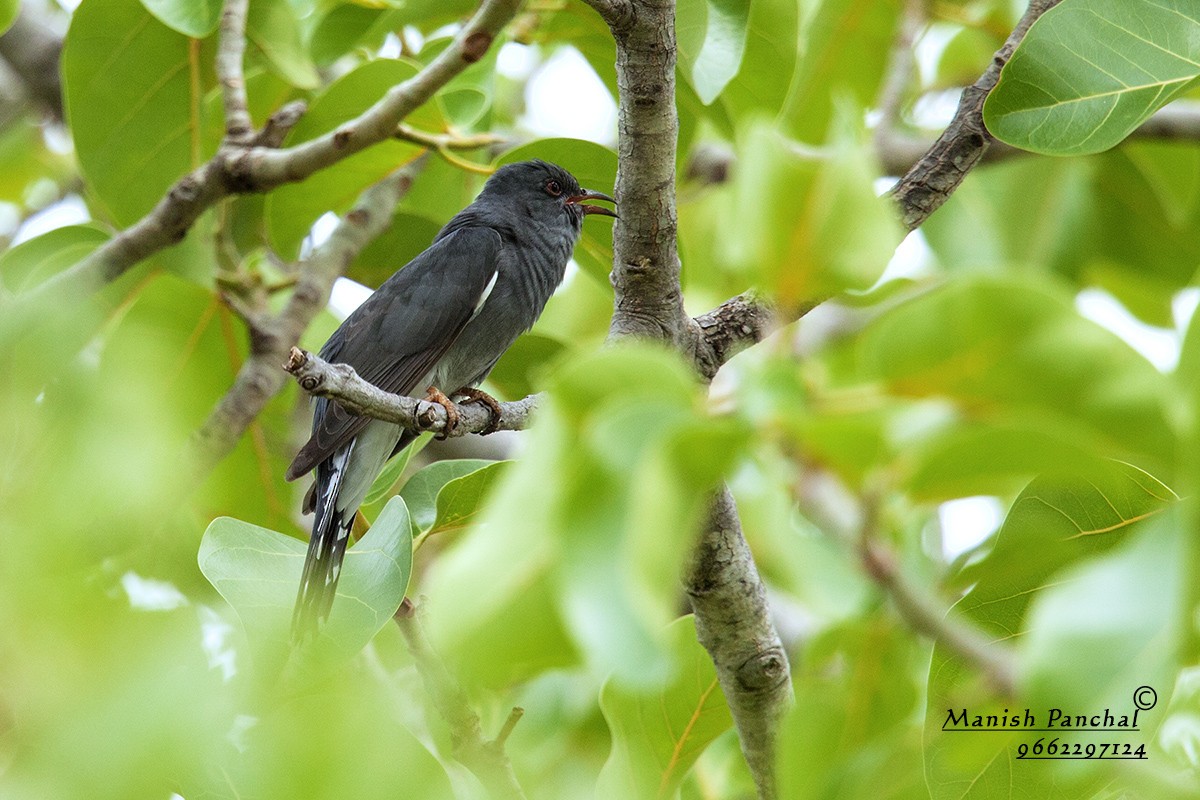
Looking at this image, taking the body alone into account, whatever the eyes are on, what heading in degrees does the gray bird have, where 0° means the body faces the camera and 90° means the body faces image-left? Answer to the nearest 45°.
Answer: approximately 270°

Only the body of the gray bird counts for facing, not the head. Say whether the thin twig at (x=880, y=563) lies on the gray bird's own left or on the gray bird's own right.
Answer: on the gray bird's own right

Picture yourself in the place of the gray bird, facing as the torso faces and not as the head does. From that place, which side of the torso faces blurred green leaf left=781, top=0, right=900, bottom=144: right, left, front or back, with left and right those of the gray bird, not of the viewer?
front

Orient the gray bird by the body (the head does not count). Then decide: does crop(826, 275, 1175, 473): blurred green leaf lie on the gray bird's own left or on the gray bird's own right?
on the gray bird's own right

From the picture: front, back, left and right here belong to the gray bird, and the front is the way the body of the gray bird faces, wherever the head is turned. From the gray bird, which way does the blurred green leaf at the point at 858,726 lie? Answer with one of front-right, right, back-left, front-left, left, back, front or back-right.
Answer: right

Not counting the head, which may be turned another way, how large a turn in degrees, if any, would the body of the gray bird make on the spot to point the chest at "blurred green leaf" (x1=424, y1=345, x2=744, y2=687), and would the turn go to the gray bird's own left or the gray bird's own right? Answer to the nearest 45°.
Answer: approximately 90° to the gray bird's own right

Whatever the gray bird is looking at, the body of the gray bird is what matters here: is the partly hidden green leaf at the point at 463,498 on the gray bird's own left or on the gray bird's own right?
on the gray bird's own right
